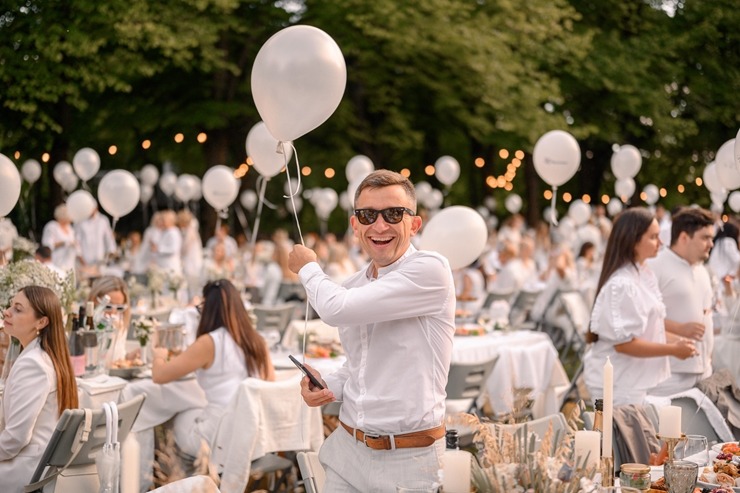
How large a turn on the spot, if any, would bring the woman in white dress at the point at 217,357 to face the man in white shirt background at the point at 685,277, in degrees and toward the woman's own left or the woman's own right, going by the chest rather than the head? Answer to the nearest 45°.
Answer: approximately 135° to the woman's own right

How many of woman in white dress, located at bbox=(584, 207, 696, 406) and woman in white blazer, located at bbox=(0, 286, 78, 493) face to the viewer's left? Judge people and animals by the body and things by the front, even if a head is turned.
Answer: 1

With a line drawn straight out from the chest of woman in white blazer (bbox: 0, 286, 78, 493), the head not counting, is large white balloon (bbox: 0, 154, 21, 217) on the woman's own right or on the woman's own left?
on the woman's own right

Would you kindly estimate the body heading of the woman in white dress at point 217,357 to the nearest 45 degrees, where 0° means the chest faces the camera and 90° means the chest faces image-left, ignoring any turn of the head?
approximately 135°

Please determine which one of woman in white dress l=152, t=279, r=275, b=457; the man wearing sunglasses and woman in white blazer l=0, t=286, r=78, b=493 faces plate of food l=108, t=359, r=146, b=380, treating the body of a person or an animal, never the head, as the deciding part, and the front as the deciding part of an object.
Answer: woman in white dress l=152, t=279, r=275, b=457
